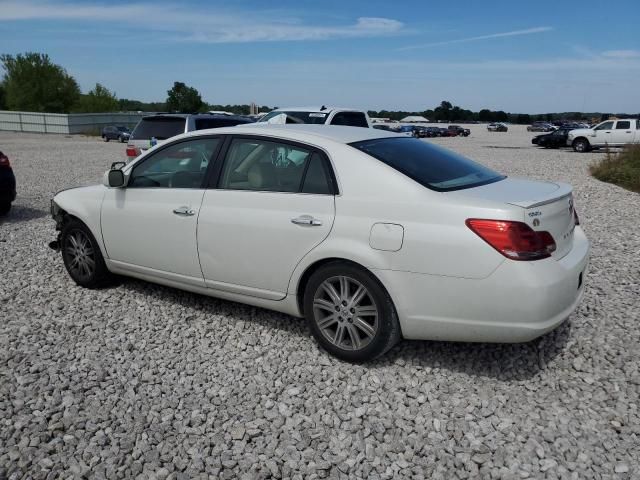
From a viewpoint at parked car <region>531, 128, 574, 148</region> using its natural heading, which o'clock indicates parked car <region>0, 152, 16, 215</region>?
parked car <region>0, 152, 16, 215</region> is roughly at 11 o'clock from parked car <region>531, 128, 574, 148</region>.

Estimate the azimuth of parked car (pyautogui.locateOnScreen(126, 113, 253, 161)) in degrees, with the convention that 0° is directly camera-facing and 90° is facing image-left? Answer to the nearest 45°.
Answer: approximately 225°

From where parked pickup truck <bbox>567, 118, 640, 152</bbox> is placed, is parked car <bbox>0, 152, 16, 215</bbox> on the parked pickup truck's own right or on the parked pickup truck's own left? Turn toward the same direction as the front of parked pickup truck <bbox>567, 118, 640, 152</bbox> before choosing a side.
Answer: on the parked pickup truck's own left

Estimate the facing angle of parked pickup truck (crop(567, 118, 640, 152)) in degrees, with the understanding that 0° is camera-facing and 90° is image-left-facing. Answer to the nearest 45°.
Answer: approximately 90°

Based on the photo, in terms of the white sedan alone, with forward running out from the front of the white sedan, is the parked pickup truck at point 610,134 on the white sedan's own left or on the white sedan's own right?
on the white sedan's own right

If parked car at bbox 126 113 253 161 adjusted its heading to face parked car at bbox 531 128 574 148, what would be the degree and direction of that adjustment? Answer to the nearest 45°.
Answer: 0° — it already faces it

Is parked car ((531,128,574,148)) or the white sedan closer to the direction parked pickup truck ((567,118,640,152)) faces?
the parked car

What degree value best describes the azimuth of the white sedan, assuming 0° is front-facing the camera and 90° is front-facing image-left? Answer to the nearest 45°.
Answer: approximately 135°

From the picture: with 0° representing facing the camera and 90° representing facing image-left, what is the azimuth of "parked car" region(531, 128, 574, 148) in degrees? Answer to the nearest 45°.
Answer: approximately 45°

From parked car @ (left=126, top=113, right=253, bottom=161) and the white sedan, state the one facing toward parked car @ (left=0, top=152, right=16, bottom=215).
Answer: the white sedan
